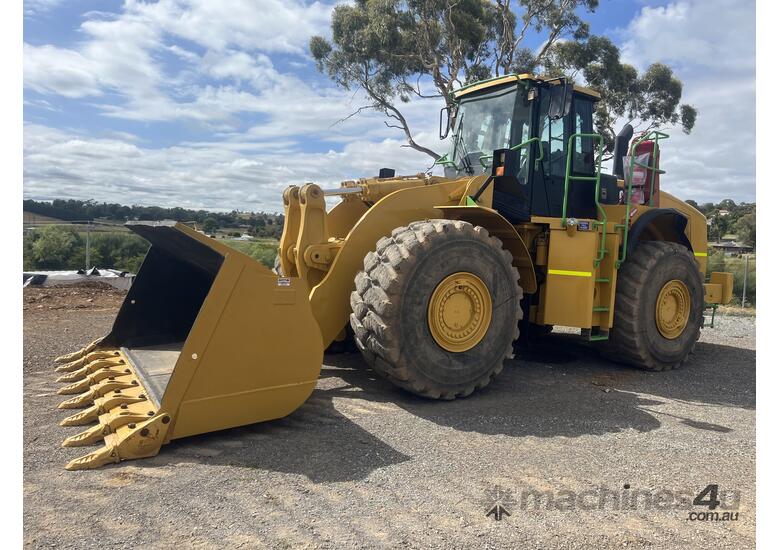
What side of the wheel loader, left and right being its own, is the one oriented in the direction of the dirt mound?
right

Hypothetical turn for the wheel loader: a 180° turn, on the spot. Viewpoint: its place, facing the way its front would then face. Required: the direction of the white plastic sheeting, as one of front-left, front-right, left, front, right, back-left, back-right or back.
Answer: left

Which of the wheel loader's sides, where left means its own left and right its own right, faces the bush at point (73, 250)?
right
